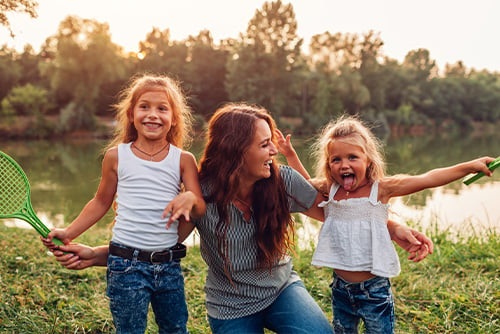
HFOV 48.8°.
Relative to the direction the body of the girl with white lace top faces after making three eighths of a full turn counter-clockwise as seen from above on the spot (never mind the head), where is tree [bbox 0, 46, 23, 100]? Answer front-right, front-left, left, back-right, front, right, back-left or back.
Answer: left

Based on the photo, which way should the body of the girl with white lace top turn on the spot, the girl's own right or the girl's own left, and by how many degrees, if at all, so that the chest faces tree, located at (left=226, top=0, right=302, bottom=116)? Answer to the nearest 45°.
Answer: approximately 180°

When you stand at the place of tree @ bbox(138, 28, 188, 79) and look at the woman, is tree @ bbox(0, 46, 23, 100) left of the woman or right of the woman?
right

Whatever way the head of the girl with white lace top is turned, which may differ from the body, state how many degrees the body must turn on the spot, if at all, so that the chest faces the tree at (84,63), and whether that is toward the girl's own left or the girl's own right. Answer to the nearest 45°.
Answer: approximately 135° to the girl's own right

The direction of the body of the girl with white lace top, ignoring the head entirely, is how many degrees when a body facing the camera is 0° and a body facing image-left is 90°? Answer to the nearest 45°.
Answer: approximately 0°

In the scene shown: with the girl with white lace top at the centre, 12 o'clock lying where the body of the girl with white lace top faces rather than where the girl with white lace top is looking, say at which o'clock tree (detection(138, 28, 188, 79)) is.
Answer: The tree is roughly at 5 o'clock from the girl with white lace top.
